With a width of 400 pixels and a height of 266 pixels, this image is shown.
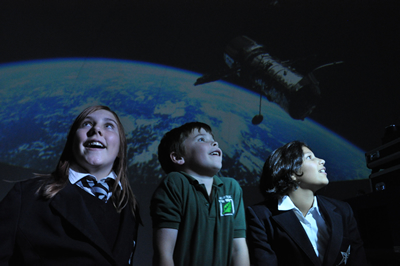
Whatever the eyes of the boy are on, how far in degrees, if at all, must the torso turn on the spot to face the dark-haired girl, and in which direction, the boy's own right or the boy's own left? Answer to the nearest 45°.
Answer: approximately 90° to the boy's own left

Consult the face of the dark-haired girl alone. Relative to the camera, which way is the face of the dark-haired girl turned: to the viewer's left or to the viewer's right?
to the viewer's right

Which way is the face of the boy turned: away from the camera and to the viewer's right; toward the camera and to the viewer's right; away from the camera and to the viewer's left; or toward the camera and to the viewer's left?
toward the camera and to the viewer's right

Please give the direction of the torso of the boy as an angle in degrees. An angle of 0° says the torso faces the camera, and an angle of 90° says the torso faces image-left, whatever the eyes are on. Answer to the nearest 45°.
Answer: approximately 315°
